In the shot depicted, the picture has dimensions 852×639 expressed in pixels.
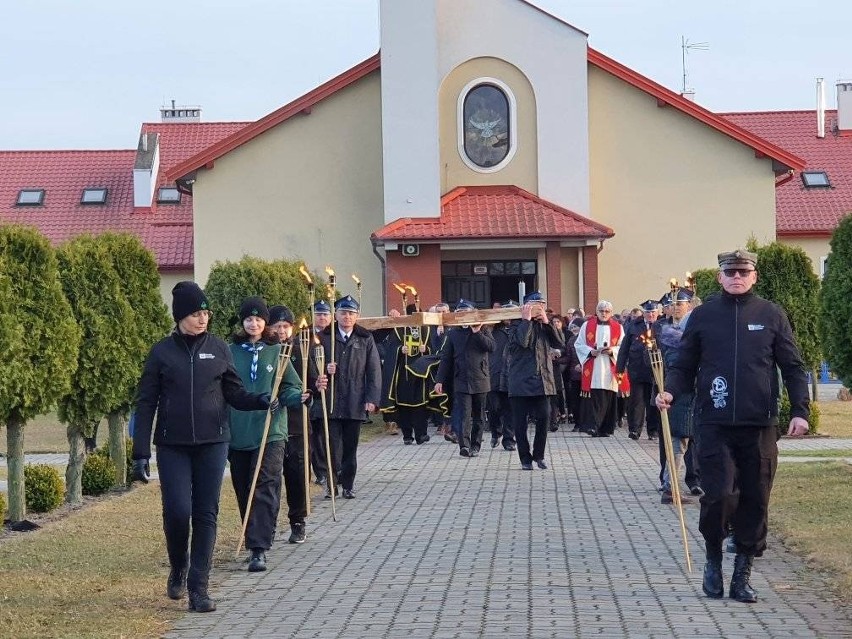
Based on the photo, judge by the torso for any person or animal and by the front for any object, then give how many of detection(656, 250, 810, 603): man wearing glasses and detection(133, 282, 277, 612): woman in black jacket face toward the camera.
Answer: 2

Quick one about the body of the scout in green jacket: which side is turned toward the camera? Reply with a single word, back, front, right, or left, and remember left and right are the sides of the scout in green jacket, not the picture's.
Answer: front

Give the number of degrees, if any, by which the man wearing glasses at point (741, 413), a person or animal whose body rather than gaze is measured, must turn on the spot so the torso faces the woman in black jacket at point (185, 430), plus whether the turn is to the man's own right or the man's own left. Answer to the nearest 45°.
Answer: approximately 90° to the man's own right

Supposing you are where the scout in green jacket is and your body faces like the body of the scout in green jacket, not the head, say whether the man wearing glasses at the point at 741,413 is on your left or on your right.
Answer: on your left

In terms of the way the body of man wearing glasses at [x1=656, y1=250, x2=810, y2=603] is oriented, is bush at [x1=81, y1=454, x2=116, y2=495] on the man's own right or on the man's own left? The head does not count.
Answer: on the man's own right

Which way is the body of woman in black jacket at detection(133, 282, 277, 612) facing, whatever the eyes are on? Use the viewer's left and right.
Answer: facing the viewer

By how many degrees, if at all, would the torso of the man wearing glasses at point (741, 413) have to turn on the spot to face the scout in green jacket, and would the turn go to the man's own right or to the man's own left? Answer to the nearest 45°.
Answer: approximately 90° to the man's own right

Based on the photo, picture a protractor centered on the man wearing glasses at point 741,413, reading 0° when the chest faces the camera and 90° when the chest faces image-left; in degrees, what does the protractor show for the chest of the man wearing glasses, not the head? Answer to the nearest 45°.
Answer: approximately 0°

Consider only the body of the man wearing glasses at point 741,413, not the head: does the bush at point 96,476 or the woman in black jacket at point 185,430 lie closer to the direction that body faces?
the woman in black jacket
